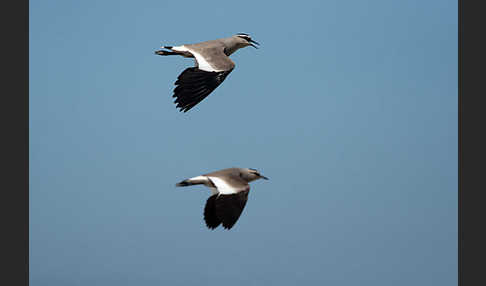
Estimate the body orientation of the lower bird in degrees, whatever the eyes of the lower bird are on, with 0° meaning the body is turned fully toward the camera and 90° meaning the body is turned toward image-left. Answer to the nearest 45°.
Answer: approximately 270°

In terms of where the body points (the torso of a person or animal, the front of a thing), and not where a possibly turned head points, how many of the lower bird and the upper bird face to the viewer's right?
2

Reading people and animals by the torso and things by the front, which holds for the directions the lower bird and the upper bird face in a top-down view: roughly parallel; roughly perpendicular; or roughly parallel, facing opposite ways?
roughly parallel

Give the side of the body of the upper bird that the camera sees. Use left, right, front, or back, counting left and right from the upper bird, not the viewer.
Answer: right
